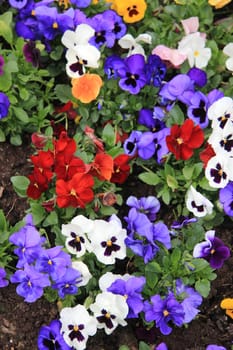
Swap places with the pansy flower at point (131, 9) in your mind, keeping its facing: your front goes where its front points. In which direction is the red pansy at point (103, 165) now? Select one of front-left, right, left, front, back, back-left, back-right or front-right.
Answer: front

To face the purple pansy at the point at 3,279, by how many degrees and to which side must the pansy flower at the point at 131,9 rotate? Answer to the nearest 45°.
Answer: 0° — it already faces it

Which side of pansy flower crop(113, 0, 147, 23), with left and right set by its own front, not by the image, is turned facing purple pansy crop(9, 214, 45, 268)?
front

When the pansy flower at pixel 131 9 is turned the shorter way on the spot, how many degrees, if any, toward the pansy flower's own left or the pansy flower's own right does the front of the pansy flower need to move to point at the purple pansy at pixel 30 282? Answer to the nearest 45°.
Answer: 0° — it already faces it

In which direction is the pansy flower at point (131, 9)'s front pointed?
toward the camera

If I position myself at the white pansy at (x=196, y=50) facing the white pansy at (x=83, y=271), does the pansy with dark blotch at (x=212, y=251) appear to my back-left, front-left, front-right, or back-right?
front-left

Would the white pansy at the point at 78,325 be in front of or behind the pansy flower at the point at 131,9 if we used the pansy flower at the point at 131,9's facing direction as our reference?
in front

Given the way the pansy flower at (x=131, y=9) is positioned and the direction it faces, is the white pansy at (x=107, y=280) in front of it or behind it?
in front

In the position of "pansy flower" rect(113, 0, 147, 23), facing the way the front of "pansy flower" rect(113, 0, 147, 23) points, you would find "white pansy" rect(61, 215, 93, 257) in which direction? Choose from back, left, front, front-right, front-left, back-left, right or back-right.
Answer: front

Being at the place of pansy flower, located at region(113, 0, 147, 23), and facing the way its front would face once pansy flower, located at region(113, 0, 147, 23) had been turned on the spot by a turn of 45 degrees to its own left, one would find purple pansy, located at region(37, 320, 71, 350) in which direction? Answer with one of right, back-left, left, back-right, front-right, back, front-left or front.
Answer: front-right

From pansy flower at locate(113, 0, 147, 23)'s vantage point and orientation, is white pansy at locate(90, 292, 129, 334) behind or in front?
in front

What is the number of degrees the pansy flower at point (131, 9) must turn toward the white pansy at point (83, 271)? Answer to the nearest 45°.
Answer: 0° — it already faces it

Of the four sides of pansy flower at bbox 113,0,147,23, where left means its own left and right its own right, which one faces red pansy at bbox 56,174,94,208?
front

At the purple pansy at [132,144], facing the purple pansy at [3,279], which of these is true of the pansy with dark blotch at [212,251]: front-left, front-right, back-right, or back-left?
front-left
